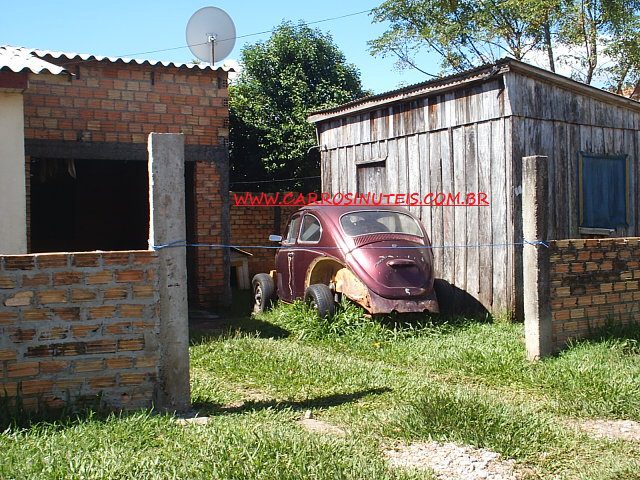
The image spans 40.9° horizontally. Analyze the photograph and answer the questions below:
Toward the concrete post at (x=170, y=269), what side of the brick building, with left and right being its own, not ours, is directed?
front

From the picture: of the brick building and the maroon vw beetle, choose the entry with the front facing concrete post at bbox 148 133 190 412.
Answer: the brick building

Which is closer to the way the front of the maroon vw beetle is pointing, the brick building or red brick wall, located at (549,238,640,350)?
the brick building

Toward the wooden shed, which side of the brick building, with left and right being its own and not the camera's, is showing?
left

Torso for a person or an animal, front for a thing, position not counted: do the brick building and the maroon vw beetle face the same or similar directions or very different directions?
very different directions

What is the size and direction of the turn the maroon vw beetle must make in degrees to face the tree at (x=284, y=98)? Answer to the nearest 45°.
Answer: approximately 45° to its right

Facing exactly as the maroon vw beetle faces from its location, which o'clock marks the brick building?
The brick building is roughly at 11 o'clock from the maroon vw beetle.

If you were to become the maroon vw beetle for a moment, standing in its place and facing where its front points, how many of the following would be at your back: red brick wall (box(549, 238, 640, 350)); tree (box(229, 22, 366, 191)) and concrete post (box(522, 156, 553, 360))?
2

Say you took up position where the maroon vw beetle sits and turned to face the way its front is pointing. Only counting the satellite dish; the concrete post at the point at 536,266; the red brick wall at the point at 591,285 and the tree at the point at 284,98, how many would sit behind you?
2

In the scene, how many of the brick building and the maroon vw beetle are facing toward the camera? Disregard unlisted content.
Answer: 1

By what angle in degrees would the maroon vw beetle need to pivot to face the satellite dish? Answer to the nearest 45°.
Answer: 0° — it already faces it

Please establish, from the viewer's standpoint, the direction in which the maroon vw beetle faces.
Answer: facing away from the viewer and to the left of the viewer

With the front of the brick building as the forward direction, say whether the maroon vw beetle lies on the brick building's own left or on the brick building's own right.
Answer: on the brick building's own left

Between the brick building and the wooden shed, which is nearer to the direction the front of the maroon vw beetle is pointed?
the brick building
